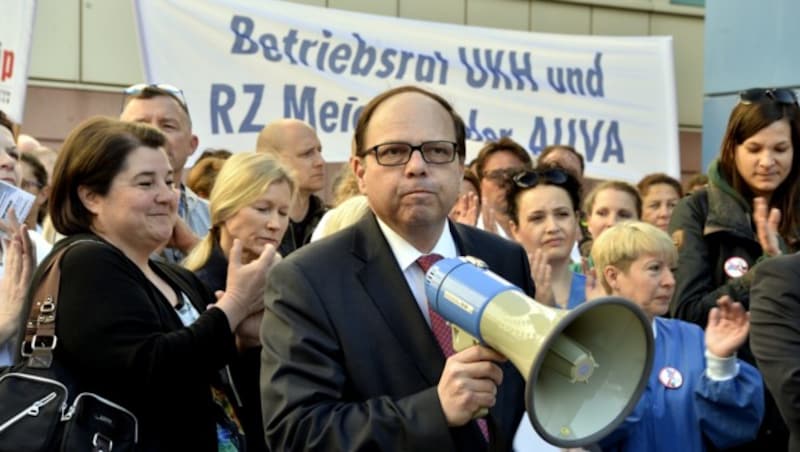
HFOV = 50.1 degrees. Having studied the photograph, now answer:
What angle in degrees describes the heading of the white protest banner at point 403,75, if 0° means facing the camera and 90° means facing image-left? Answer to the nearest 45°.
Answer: approximately 0°

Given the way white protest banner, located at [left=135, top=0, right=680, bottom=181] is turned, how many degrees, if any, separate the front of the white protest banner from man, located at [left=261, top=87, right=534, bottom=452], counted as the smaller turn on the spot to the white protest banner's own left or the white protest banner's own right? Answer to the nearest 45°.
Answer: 0° — it already faces them

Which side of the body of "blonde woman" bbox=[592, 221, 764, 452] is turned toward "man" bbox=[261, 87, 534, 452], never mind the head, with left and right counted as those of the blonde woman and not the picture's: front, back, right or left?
right

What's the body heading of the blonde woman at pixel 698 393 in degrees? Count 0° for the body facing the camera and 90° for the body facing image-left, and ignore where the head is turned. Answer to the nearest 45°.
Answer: approximately 315°

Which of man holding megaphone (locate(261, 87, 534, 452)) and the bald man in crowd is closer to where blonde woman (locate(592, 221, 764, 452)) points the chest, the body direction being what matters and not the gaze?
the man holding megaphone

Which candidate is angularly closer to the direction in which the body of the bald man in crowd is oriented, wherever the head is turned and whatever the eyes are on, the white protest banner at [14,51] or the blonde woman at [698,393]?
the blonde woman

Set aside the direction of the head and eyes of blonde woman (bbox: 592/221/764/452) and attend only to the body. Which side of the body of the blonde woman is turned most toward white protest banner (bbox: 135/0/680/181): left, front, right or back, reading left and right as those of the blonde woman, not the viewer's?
back

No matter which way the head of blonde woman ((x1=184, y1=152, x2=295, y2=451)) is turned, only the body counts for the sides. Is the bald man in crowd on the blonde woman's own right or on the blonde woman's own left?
on the blonde woman's own left

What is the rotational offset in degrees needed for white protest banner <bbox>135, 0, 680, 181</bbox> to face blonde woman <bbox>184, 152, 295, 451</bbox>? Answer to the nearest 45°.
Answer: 0° — it already faces them
